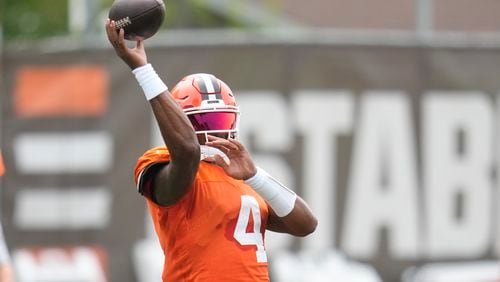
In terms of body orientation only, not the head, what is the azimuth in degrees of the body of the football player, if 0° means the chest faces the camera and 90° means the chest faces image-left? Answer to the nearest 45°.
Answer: approximately 315°
